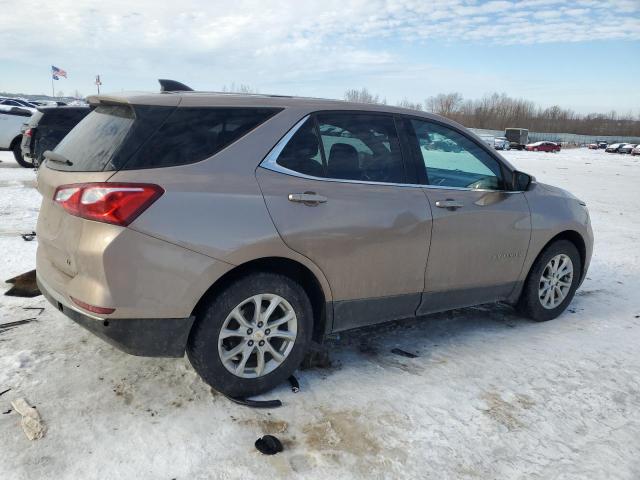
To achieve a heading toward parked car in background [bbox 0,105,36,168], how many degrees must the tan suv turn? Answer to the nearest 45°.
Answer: approximately 90° to its left

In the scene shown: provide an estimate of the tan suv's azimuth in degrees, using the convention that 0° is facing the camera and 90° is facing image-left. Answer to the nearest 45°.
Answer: approximately 225°

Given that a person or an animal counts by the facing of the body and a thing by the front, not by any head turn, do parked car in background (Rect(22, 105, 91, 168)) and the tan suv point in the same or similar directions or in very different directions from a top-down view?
same or similar directions

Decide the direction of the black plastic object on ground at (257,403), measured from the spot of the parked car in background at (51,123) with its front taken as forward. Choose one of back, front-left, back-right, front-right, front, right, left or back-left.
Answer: back-right

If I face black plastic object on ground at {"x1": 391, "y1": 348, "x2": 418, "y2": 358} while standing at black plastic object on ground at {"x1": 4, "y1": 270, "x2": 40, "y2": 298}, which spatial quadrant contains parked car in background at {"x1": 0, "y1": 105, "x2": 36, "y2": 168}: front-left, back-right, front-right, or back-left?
back-left

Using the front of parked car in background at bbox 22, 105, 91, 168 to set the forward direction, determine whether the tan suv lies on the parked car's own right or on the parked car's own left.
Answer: on the parked car's own right

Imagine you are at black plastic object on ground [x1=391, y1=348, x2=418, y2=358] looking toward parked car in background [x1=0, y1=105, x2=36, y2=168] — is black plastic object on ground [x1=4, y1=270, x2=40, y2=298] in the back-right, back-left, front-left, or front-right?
front-left

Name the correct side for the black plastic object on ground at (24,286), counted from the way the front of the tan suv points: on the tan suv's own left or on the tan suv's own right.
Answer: on the tan suv's own left

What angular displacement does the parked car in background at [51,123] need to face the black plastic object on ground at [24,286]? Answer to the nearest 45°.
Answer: approximately 135° to its right

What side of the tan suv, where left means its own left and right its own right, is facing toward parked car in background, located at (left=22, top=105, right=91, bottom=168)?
left

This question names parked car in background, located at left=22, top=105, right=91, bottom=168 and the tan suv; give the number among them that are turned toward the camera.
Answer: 0

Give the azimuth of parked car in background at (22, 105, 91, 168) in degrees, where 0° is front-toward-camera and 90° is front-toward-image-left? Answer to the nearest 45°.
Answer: approximately 225°
